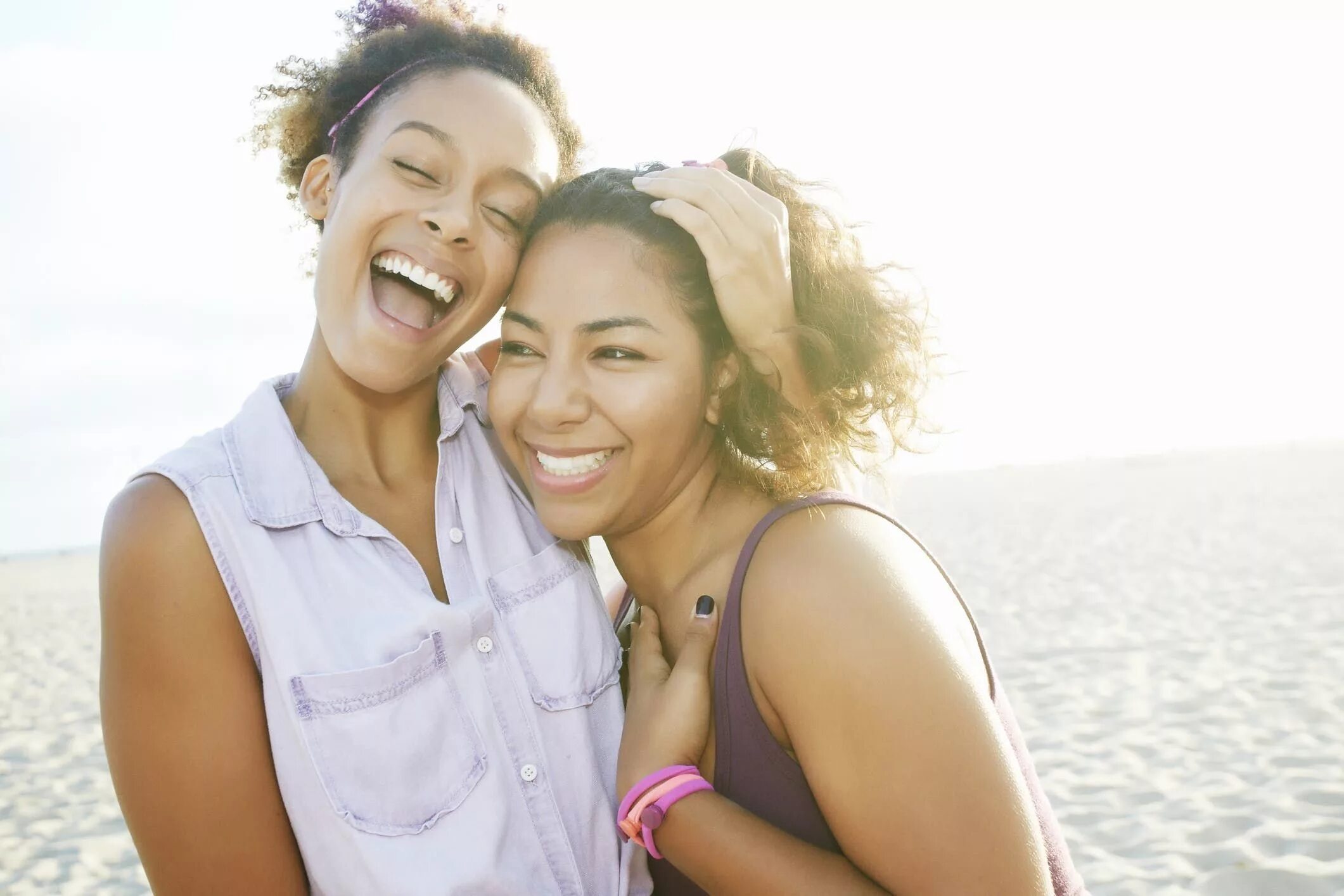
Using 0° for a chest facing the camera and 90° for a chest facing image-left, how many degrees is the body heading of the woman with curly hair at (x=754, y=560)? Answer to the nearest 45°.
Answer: approximately 45°

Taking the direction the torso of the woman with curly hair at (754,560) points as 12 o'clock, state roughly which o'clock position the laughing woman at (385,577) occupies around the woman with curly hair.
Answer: The laughing woman is roughly at 1 o'clock from the woman with curly hair.

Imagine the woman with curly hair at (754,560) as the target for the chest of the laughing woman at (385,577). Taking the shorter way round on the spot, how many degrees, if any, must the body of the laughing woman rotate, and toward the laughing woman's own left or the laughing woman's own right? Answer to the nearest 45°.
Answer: approximately 45° to the laughing woman's own left

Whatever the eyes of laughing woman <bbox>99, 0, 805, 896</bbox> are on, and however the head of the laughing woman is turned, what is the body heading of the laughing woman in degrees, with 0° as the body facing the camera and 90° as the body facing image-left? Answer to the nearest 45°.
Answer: approximately 315°

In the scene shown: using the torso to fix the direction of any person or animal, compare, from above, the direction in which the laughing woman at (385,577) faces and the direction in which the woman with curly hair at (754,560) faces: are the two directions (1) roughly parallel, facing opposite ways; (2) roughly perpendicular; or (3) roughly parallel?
roughly perpendicular
